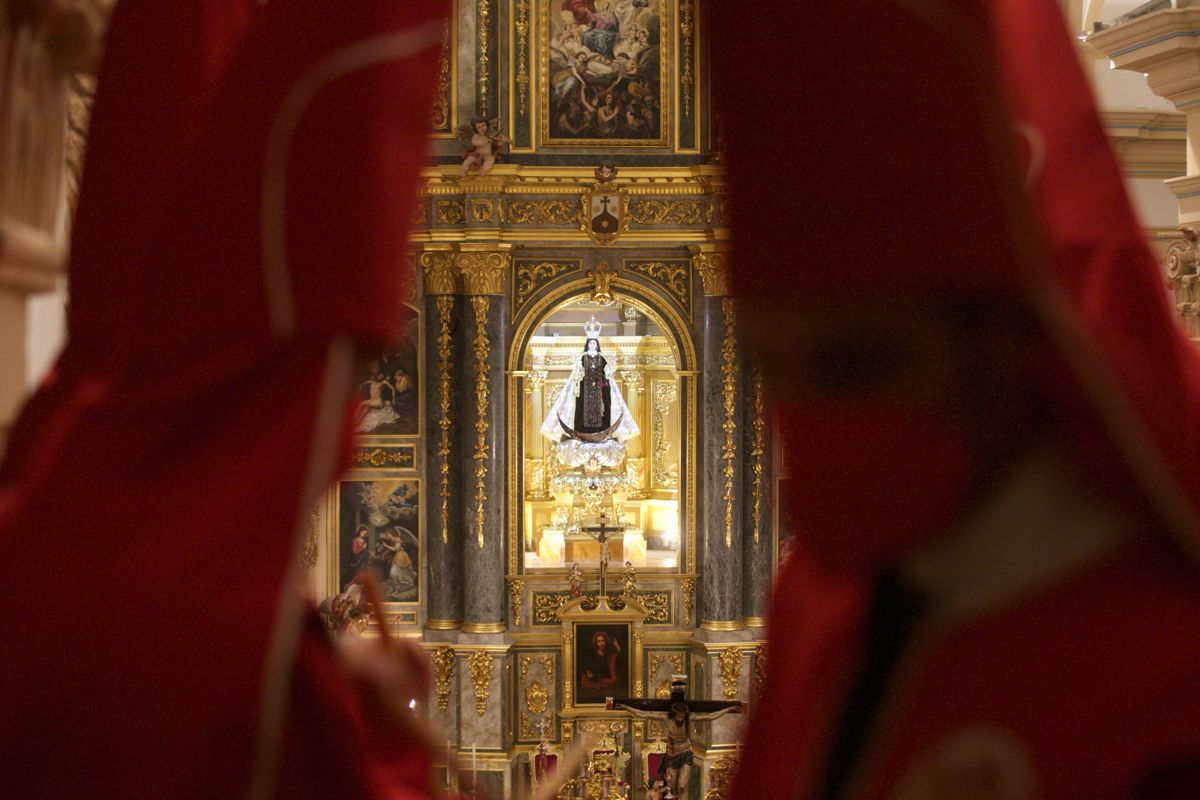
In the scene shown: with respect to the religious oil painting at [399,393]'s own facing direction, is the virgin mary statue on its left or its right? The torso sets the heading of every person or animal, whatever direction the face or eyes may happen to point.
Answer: on its left

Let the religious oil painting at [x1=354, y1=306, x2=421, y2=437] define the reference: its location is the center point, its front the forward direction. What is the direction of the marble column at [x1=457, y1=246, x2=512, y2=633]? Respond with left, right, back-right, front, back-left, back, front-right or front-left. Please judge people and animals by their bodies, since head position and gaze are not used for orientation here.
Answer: left

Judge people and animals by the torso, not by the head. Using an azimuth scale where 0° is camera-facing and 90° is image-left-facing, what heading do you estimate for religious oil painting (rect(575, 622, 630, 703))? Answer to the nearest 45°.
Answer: approximately 0°

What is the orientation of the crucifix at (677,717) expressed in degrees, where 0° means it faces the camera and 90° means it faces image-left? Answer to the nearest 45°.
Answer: approximately 0°
